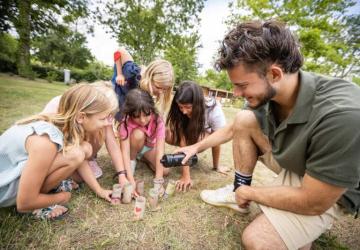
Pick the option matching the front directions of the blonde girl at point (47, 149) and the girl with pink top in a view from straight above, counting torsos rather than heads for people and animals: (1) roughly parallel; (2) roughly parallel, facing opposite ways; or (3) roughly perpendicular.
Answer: roughly perpendicular

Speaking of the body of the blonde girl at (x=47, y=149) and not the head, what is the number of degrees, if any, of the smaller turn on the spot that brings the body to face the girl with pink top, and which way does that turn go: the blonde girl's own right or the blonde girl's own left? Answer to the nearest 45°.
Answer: approximately 45° to the blonde girl's own left

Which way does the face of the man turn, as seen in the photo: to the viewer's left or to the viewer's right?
to the viewer's left

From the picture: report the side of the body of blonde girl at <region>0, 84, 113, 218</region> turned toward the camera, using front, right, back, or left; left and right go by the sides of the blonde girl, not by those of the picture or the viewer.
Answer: right

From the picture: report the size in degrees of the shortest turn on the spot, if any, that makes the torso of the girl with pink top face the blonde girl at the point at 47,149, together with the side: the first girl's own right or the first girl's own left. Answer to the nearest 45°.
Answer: approximately 45° to the first girl's own right

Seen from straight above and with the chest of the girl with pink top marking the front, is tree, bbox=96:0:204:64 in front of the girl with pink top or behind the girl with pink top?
behind

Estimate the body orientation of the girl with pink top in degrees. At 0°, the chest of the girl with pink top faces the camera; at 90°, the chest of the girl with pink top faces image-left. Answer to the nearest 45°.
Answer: approximately 0°

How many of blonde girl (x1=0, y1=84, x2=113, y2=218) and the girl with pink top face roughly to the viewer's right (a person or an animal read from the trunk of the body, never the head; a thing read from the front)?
1

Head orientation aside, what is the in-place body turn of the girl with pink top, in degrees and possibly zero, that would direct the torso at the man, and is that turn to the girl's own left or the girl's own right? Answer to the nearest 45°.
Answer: approximately 45° to the girl's own left
